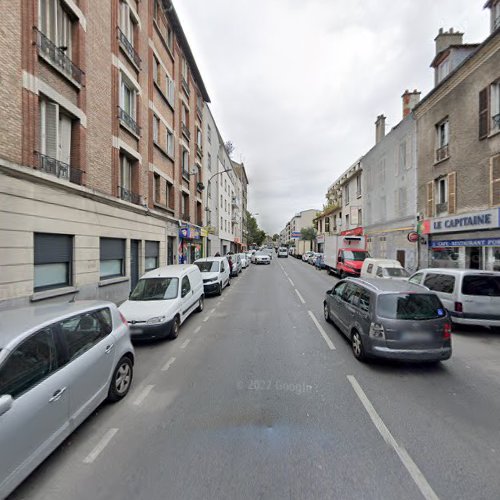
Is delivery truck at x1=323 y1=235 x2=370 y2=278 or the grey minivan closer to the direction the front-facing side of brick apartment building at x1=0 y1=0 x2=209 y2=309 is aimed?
the grey minivan

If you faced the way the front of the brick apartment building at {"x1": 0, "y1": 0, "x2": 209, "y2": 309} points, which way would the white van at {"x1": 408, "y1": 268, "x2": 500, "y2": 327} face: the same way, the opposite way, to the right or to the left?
to the left

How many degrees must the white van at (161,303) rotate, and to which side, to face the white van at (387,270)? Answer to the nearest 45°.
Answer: approximately 135° to its left

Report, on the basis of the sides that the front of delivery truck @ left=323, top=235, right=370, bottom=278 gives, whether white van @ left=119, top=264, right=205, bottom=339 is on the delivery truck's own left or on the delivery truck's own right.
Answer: on the delivery truck's own right

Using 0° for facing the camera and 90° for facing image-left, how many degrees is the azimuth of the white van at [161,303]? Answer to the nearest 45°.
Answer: approximately 45°

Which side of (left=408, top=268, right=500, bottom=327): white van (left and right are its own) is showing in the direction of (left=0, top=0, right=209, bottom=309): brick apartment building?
left

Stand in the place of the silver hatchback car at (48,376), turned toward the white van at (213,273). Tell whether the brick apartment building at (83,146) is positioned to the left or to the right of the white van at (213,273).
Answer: left

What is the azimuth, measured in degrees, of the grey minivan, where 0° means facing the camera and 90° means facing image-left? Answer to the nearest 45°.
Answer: approximately 135°

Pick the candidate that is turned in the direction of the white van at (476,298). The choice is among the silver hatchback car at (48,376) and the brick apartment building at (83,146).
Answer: the brick apartment building

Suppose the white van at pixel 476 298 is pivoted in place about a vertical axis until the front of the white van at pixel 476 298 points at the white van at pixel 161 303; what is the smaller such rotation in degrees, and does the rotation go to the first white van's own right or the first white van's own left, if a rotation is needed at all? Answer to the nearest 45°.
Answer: approximately 90° to the first white van's own left

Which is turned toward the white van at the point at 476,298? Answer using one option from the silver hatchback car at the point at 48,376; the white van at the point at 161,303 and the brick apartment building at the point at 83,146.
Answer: the brick apartment building

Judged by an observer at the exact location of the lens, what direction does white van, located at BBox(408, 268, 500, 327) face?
facing away from the viewer and to the left of the viewer
